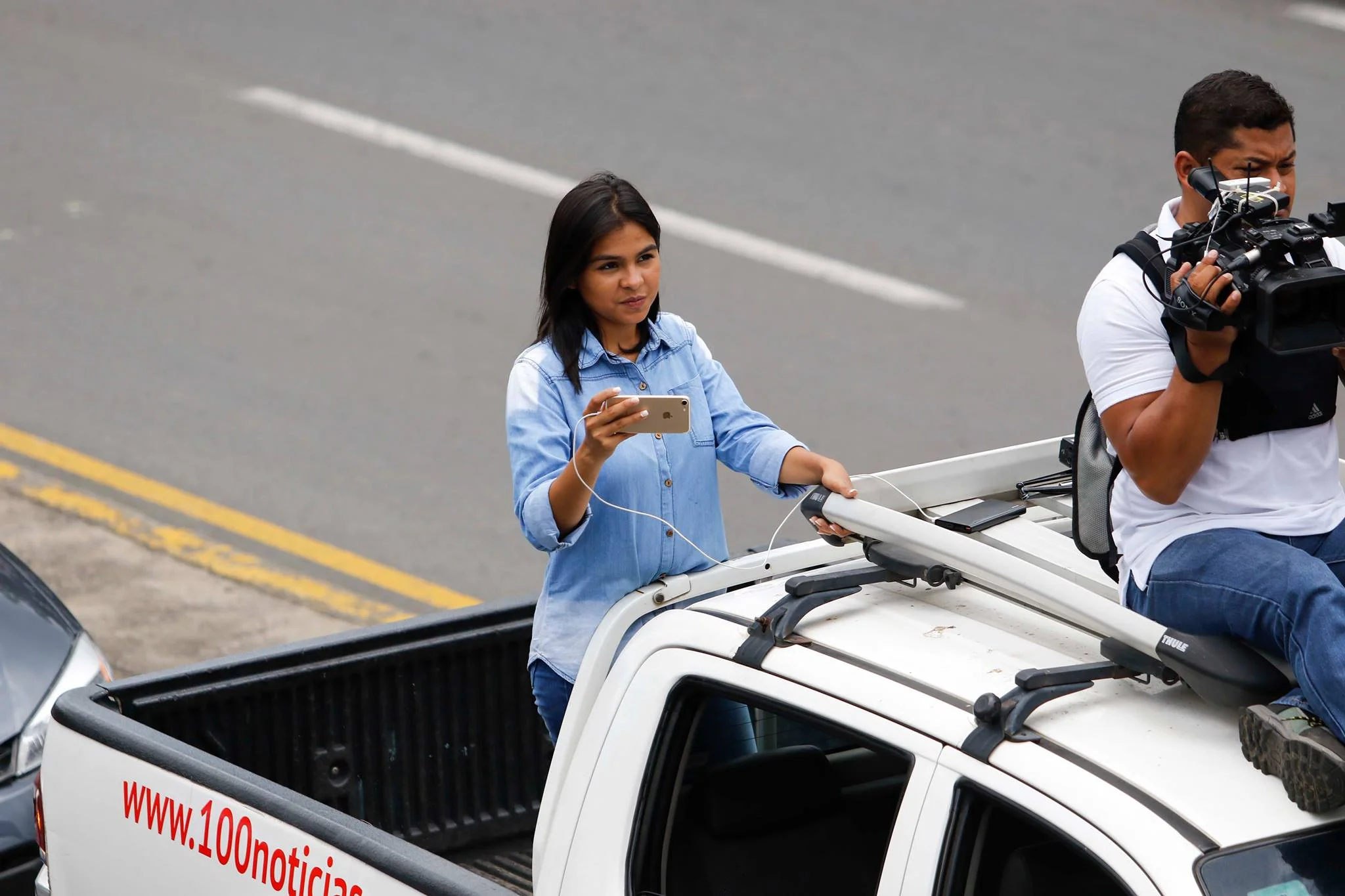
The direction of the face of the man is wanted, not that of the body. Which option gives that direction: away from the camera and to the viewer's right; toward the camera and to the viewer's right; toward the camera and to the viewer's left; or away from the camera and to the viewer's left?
toward the camera and to the viewer's right

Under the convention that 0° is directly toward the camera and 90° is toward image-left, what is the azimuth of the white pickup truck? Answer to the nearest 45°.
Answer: approximately 315°

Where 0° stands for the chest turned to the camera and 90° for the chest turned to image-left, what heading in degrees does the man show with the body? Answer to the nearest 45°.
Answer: approximately 315°

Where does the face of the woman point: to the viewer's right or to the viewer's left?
to the viewer's right

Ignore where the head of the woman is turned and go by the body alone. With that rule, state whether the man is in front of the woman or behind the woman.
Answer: in front

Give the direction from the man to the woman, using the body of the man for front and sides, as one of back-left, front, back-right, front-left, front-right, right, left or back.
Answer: back-right

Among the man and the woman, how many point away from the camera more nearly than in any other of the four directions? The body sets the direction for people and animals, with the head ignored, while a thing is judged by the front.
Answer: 0

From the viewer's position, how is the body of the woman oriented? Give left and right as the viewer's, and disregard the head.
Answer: facing the viewer and to the right of the viewer
